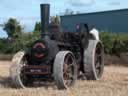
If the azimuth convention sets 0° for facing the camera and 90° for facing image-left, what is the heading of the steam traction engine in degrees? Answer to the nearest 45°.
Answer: approximately 45°

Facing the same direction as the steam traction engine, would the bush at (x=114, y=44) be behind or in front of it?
behind
